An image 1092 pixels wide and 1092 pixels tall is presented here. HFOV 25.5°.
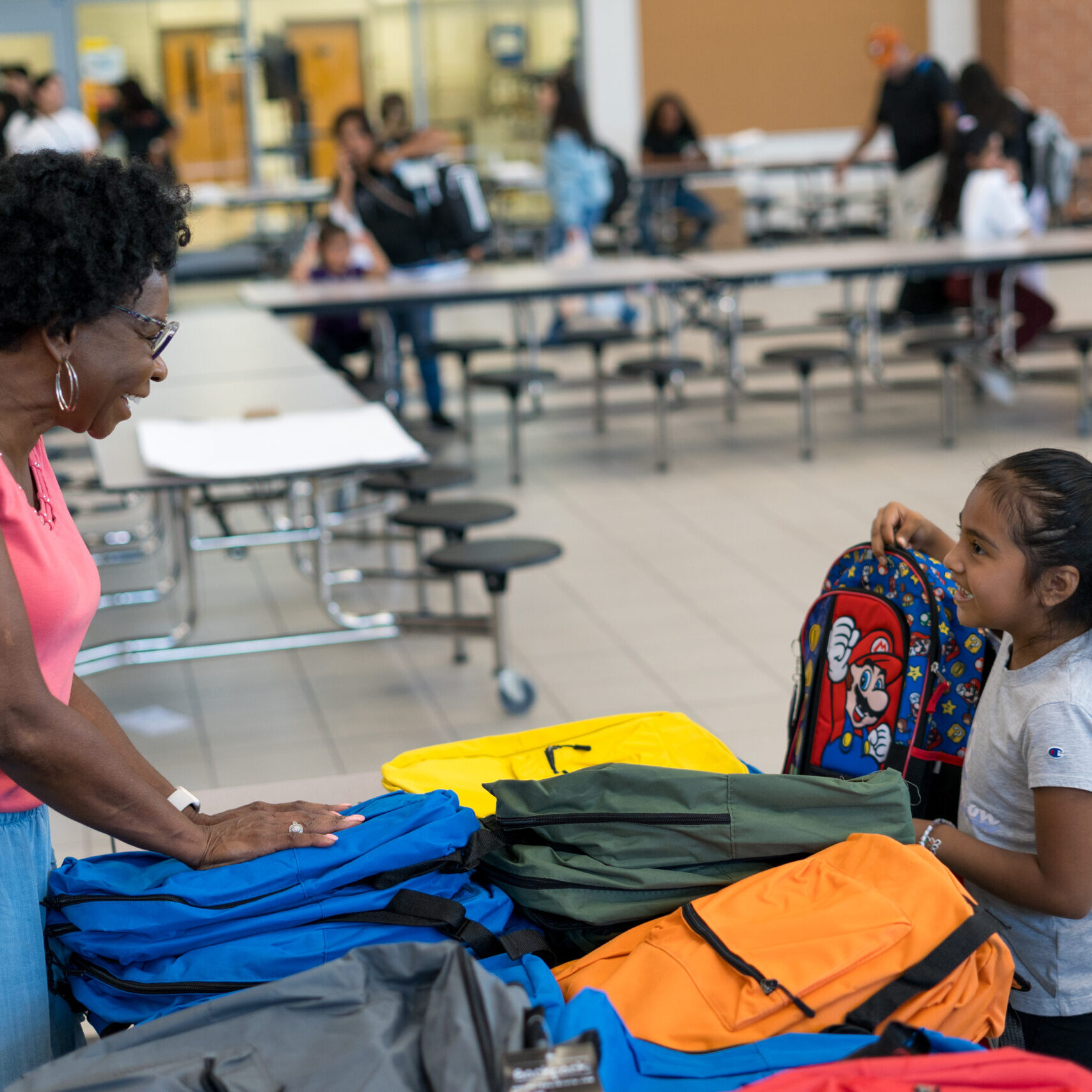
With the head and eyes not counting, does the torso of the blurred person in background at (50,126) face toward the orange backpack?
yes

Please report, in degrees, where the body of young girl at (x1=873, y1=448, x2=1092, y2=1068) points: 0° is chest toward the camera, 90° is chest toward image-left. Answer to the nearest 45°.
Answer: approximately 90°

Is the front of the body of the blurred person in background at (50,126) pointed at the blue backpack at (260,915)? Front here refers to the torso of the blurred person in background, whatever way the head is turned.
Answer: yes

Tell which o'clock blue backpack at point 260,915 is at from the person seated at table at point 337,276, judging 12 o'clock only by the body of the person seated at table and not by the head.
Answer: The blue backpack is roughly at 12 o'clock from the person seated at table.

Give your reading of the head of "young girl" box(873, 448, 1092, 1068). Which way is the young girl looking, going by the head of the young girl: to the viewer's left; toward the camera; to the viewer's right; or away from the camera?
to the viewer's left

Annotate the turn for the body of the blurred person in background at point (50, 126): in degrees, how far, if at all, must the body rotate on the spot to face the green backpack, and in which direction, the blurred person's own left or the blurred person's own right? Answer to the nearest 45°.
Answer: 0° — they already face it
